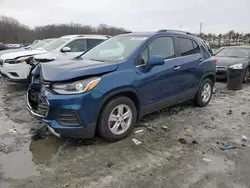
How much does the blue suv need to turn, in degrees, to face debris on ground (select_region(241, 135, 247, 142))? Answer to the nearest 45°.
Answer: approximately 135° to its left

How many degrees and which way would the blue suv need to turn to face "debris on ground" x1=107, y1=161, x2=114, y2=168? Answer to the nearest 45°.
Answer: approximately 45° to its left

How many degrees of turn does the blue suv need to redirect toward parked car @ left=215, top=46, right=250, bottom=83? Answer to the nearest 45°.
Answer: approximately 180°

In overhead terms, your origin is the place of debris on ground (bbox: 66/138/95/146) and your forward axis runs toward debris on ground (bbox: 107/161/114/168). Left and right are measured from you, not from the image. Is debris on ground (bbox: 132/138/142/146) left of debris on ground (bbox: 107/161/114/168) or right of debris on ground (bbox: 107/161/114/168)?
left

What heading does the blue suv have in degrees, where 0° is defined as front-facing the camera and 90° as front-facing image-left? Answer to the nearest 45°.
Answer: approximately 45°

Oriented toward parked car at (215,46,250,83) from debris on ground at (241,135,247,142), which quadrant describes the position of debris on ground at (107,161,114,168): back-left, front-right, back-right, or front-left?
back-left

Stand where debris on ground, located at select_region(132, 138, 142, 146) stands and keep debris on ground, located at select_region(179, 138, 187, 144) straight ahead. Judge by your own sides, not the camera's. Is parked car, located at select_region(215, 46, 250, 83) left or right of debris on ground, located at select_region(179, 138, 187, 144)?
left

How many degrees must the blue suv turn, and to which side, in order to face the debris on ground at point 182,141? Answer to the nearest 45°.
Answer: approximately 135° to its left
